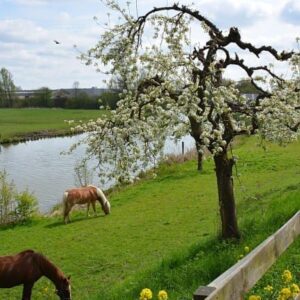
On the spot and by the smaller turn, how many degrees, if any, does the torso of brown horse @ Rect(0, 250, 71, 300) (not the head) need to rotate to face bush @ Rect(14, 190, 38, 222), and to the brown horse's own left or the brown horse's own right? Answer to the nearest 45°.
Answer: approximately 90° to the brown horse's own left

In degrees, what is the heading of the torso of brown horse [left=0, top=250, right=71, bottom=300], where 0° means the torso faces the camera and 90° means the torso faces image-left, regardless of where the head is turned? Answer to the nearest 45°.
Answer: approximately 270°

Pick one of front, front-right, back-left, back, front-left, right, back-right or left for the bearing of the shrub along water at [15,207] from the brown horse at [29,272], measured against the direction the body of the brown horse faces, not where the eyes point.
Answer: left

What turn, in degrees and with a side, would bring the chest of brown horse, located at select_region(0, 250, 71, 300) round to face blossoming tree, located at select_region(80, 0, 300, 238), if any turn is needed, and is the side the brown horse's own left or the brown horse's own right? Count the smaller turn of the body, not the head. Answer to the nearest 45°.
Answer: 0° — it already faces it

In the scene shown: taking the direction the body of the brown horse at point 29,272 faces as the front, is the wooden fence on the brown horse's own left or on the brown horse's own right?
on the brown horse's own right
